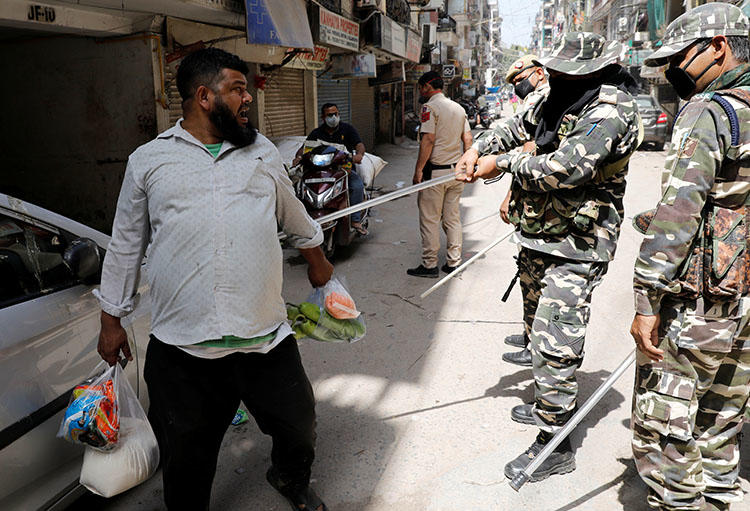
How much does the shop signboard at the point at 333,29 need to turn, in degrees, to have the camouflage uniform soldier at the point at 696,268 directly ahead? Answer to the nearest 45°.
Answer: approximately 45° to its right

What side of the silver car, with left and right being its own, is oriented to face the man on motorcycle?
front

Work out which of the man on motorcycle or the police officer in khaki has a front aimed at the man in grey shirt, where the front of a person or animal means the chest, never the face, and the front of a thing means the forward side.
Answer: the man on motorcycle

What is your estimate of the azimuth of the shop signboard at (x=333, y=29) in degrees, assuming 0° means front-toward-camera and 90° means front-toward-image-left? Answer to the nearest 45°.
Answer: approximately 315°

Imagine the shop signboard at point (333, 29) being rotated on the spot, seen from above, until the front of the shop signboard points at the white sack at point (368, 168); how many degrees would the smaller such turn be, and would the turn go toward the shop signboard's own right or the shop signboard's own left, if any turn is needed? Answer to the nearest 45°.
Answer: approximately 45° to the shop signboard's own right

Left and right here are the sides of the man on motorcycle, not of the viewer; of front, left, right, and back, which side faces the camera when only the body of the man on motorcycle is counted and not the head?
front

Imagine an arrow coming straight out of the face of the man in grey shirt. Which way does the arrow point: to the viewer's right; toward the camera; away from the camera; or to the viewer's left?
to the viewer's right

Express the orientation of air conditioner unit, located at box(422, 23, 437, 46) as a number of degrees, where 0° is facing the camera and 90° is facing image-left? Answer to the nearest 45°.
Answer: approximately 315°

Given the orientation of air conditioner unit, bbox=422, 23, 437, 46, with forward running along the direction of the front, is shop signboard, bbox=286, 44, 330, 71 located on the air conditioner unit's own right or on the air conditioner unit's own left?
on the air conditioner unit's own right

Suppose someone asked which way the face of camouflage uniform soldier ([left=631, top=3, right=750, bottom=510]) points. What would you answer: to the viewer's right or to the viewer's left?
to the viewer's left

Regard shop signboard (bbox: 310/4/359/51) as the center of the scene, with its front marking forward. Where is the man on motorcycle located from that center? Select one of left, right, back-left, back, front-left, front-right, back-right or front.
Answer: front-right

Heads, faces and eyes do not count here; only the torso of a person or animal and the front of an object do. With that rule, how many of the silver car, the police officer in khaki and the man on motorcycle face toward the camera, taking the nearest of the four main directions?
1

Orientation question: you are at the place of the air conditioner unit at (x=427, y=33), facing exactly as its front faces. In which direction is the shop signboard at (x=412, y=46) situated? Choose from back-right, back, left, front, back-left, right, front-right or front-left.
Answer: front-right
